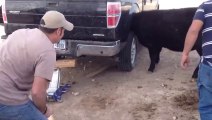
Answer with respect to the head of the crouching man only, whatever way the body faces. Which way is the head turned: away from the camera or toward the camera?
away from the camera

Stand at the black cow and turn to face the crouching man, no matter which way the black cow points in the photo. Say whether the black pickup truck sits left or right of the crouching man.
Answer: right

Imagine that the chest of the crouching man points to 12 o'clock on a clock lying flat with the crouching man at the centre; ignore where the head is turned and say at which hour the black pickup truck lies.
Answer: The black pickup truck is roughly at 11 o'clock from the crouching man.

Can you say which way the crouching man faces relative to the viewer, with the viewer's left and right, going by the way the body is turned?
facing away from the viewer and to the right of the viewer

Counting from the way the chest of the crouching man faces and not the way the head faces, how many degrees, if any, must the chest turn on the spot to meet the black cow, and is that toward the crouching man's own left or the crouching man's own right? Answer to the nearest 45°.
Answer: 0° — they already face it
